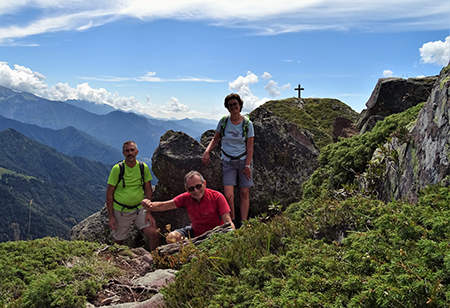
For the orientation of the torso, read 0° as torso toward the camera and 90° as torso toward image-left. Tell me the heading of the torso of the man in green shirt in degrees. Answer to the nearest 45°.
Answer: approximately 0°

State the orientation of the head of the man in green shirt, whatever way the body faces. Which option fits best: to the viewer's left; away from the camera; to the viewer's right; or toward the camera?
toward the camera

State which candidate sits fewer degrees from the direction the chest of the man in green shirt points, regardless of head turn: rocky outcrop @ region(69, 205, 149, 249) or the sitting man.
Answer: the sitting man

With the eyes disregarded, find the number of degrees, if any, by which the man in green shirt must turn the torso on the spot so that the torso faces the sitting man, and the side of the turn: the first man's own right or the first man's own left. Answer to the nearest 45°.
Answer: approximately 45° to the first man's own left

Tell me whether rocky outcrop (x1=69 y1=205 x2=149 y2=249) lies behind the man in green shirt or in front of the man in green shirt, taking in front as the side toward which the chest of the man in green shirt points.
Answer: behind
